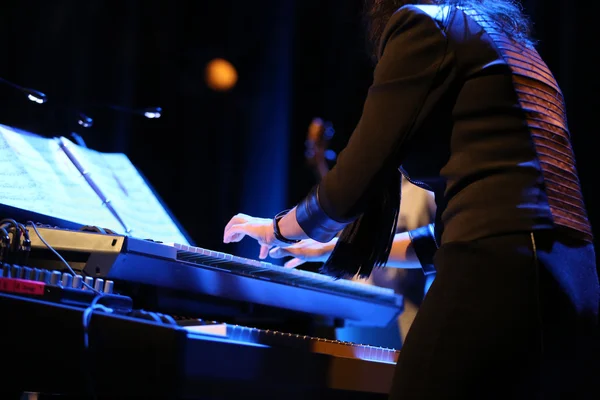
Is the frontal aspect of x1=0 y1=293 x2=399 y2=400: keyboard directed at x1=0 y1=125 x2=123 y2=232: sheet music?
no

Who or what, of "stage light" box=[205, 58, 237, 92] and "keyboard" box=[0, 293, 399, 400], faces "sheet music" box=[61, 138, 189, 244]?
the stage light

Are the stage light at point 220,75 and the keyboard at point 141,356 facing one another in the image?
no

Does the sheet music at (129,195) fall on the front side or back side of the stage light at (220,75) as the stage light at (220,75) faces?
on the front side

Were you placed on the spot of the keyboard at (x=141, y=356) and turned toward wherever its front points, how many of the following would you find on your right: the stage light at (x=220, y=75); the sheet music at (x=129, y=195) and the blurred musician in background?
0

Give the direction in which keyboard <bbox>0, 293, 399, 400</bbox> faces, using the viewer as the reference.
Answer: facing the viewer and to the right of the viewer

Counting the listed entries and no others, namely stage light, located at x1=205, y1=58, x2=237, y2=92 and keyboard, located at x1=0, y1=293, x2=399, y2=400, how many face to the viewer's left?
0

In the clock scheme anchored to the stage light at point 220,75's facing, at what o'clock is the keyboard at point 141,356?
The keyboard is roughly at 12 o'clock from the stage light.

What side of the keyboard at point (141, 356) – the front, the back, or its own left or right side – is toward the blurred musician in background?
left

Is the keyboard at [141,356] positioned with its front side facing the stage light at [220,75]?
no

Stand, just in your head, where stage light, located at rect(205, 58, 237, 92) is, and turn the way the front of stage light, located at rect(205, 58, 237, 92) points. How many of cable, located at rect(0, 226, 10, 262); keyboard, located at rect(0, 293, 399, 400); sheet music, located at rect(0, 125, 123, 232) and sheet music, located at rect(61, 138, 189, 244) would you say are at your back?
0

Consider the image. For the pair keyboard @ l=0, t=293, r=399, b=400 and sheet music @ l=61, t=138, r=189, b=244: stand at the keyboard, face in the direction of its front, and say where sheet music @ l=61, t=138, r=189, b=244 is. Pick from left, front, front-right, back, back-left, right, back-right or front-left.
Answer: back-left

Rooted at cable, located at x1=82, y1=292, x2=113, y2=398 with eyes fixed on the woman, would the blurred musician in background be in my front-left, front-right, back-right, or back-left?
front-left

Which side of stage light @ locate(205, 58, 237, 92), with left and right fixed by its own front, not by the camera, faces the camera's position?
front

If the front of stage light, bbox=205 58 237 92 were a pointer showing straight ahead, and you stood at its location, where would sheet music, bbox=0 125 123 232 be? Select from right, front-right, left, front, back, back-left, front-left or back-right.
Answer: front
